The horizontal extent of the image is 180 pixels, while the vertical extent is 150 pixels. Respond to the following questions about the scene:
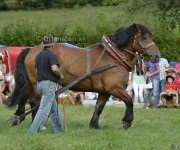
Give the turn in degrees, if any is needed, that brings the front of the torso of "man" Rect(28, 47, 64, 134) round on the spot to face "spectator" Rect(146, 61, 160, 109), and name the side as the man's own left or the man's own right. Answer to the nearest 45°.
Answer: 0° — they already face them

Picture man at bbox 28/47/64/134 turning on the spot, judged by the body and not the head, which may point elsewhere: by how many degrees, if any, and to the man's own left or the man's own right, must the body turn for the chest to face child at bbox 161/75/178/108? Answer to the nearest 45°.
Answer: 0° — they already face them

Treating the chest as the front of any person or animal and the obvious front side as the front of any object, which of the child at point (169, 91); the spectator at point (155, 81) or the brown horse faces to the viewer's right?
the brown horse

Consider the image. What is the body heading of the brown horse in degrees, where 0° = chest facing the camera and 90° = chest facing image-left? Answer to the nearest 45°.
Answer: approximately 270°

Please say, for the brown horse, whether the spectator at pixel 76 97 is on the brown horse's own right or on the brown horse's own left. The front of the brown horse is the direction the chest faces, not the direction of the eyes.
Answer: on the brown horse's own left

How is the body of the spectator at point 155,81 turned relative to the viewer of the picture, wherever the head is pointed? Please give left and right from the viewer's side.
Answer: facing the viewer and to the left of the viewer

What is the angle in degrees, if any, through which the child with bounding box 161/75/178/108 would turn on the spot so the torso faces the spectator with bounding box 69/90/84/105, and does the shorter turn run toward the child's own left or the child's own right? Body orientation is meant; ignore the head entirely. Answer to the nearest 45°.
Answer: approximately 90° to the child's own right

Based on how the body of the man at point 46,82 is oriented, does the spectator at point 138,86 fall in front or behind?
in front

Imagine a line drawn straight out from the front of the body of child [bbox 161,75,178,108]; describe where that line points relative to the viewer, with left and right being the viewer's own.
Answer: facing the viewer
